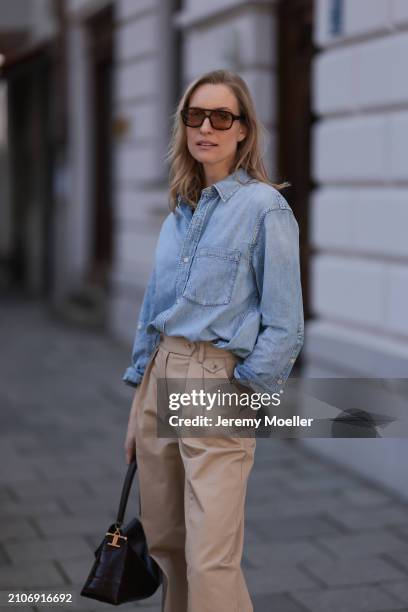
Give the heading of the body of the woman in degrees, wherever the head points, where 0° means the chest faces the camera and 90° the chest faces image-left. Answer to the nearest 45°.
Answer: approximately 45°
